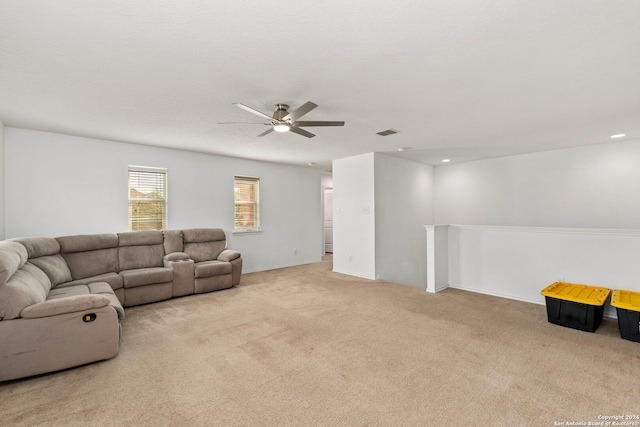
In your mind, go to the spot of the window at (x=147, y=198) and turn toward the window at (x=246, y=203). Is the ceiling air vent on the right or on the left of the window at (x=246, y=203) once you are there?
right

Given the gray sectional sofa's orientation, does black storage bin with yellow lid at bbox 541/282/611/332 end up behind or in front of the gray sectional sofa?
in front

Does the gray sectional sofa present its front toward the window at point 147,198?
no

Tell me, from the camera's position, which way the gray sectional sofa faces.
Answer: facing the viewer and to the right of the viewer

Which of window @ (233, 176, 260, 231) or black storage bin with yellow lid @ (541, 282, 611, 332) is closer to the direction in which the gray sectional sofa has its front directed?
the black storage bin with yellow lid

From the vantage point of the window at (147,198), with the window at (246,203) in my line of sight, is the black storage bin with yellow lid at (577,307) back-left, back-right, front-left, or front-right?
front-right

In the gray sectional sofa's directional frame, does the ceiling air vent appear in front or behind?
in front

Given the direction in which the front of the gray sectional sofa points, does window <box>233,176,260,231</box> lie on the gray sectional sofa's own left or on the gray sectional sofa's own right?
on the gray sectional sofa's own left
